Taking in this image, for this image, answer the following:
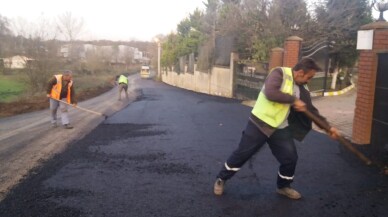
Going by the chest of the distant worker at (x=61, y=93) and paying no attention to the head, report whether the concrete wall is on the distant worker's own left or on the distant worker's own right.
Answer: on the distant worker's own left

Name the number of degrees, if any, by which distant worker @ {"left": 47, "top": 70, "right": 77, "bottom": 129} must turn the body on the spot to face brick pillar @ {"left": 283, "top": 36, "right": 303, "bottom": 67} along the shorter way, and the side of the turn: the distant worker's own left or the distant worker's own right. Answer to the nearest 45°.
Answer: approximately 45° to the distant worker's own left

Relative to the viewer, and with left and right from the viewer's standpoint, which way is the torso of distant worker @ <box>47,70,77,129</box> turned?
facing the viewer and to the right of the viewer

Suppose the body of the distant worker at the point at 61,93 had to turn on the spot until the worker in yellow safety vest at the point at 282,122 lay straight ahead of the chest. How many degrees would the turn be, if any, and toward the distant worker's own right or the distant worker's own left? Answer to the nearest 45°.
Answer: approximately 45° to the distant worker's own right

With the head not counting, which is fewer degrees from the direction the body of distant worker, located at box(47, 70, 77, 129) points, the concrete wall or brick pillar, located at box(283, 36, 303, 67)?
the brick pillar

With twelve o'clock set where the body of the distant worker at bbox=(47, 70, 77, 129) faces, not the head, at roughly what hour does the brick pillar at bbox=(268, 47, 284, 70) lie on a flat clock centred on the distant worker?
The brick pillar is roughly at 10 o'clock from the distant worker.

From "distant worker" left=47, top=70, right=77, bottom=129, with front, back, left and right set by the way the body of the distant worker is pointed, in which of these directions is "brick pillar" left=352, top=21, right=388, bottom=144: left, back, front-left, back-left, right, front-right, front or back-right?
front

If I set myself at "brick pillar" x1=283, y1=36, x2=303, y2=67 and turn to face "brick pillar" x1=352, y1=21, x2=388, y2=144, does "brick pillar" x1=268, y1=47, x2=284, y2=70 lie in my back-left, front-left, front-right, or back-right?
back-right
